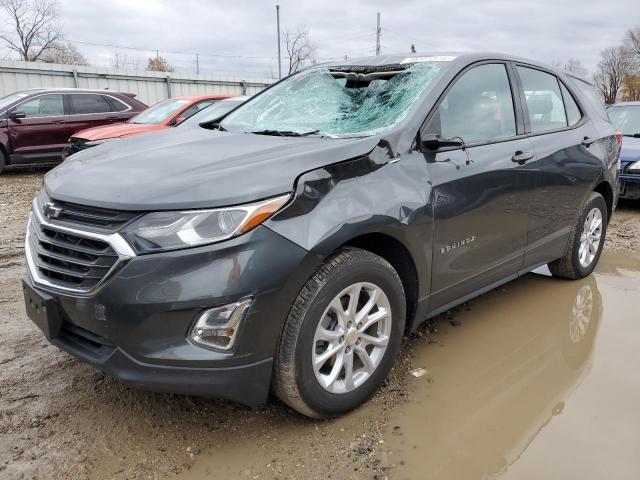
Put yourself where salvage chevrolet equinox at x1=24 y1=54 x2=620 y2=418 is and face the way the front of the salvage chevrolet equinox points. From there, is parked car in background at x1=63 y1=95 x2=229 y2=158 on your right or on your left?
on your right

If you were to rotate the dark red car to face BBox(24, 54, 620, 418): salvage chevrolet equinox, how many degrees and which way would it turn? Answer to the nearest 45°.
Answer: approximately 90° to its left

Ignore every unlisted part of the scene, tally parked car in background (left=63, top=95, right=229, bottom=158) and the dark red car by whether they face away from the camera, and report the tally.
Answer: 0

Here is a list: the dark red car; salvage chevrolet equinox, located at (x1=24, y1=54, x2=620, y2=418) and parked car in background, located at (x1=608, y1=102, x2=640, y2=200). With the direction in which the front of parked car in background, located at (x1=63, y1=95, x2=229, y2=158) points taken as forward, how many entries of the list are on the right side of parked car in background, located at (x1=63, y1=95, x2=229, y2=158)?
1

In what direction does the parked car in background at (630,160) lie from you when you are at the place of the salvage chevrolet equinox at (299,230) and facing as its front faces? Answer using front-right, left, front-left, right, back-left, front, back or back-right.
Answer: back

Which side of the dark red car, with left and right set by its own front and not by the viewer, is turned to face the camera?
left

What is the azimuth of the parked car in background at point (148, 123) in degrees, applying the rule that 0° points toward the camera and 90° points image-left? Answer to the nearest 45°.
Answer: approximately 45°

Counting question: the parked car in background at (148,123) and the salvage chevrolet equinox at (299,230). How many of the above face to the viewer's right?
0

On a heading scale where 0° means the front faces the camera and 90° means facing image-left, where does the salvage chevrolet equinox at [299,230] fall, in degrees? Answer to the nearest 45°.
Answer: approximately 45°

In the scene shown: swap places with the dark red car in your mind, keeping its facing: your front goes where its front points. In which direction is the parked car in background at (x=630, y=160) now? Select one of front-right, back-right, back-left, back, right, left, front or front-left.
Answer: back-left

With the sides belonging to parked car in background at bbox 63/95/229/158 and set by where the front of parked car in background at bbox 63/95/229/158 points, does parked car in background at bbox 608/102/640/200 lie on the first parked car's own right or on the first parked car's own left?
on the first parked car's own left

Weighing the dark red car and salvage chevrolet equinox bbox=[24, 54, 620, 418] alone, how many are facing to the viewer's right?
0

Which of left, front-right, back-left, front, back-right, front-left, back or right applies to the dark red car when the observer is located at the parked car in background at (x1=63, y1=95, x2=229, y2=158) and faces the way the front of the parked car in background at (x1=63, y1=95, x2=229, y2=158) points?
right
